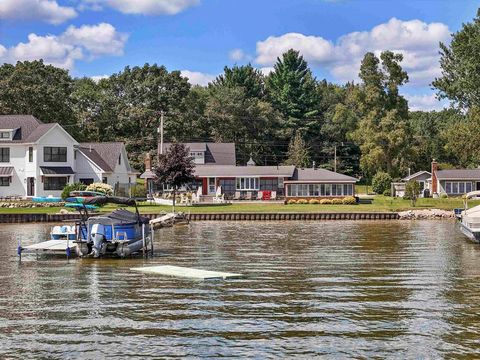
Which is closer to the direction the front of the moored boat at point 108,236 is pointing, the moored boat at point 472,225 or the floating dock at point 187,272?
the moored boat

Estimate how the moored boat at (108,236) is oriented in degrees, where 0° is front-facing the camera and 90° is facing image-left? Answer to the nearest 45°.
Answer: approximately 225°

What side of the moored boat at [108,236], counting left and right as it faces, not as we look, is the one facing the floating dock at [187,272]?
right

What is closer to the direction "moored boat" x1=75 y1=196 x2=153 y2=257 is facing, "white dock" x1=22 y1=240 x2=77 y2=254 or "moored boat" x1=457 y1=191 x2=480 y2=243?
the moored boat

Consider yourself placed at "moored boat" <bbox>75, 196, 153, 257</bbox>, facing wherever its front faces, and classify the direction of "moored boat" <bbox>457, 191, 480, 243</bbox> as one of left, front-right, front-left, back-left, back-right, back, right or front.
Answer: front-right

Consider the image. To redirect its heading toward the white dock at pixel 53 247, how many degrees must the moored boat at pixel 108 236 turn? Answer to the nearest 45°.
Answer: approximately 90° to its left
